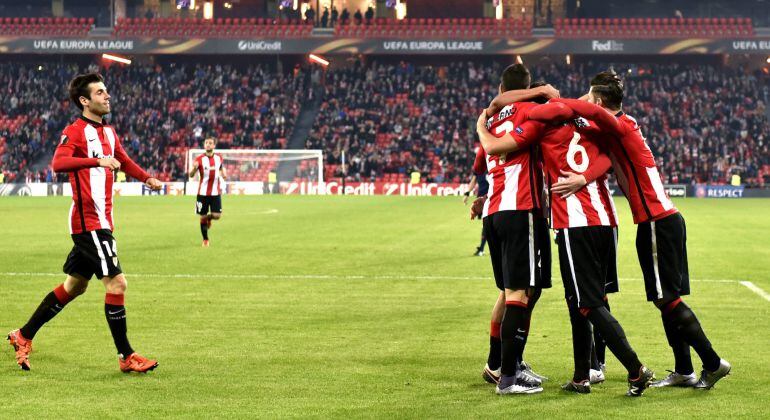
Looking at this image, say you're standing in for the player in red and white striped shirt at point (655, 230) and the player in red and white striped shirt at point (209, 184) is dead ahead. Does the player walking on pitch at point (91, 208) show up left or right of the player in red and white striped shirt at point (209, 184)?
left

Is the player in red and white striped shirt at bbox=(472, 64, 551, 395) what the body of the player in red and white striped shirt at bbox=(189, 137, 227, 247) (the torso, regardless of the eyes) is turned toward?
yes

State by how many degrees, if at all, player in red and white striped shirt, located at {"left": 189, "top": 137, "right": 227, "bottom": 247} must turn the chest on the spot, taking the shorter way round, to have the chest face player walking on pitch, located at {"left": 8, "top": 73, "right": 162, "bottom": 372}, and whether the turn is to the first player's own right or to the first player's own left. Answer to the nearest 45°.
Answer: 0° — they already face them

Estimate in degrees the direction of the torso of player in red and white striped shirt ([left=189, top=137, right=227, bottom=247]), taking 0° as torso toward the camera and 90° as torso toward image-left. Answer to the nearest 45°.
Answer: approximately 0°

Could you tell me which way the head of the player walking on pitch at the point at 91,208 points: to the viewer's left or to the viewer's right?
to the viewer's right

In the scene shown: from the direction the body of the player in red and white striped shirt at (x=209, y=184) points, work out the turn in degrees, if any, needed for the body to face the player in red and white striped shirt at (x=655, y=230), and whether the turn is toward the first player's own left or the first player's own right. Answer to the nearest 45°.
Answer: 0° — they already face them

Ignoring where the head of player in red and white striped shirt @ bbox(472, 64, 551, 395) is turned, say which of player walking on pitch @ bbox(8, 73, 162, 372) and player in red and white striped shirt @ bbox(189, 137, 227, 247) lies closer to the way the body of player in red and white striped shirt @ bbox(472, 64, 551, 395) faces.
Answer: the player in red and white striped shirt

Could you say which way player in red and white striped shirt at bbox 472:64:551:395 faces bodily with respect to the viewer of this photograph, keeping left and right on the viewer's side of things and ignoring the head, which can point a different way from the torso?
facing away from the viewer and to the right of the viewer

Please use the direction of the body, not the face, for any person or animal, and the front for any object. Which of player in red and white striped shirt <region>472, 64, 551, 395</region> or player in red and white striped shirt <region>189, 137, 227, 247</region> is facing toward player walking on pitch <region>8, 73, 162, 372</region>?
player in red and white striped shirt <region>189, 137, 227, 247</region>

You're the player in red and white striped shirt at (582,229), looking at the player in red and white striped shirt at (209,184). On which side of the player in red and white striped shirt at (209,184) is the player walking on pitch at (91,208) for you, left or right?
left

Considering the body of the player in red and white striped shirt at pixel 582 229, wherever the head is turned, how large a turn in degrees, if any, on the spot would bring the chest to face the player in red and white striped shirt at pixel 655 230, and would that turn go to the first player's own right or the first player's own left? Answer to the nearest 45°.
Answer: approximately 90° to the first player's own right

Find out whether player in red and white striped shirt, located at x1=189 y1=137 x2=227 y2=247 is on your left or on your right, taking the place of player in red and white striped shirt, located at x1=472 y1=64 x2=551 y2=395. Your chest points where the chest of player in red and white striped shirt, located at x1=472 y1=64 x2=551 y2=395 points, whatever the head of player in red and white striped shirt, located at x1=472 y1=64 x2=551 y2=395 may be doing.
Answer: on your left

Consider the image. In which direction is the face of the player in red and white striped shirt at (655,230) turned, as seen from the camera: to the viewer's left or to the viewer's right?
to the viewer's left

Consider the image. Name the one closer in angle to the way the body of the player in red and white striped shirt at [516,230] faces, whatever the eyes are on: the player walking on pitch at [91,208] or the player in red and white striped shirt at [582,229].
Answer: the player in red and white striped shirt
